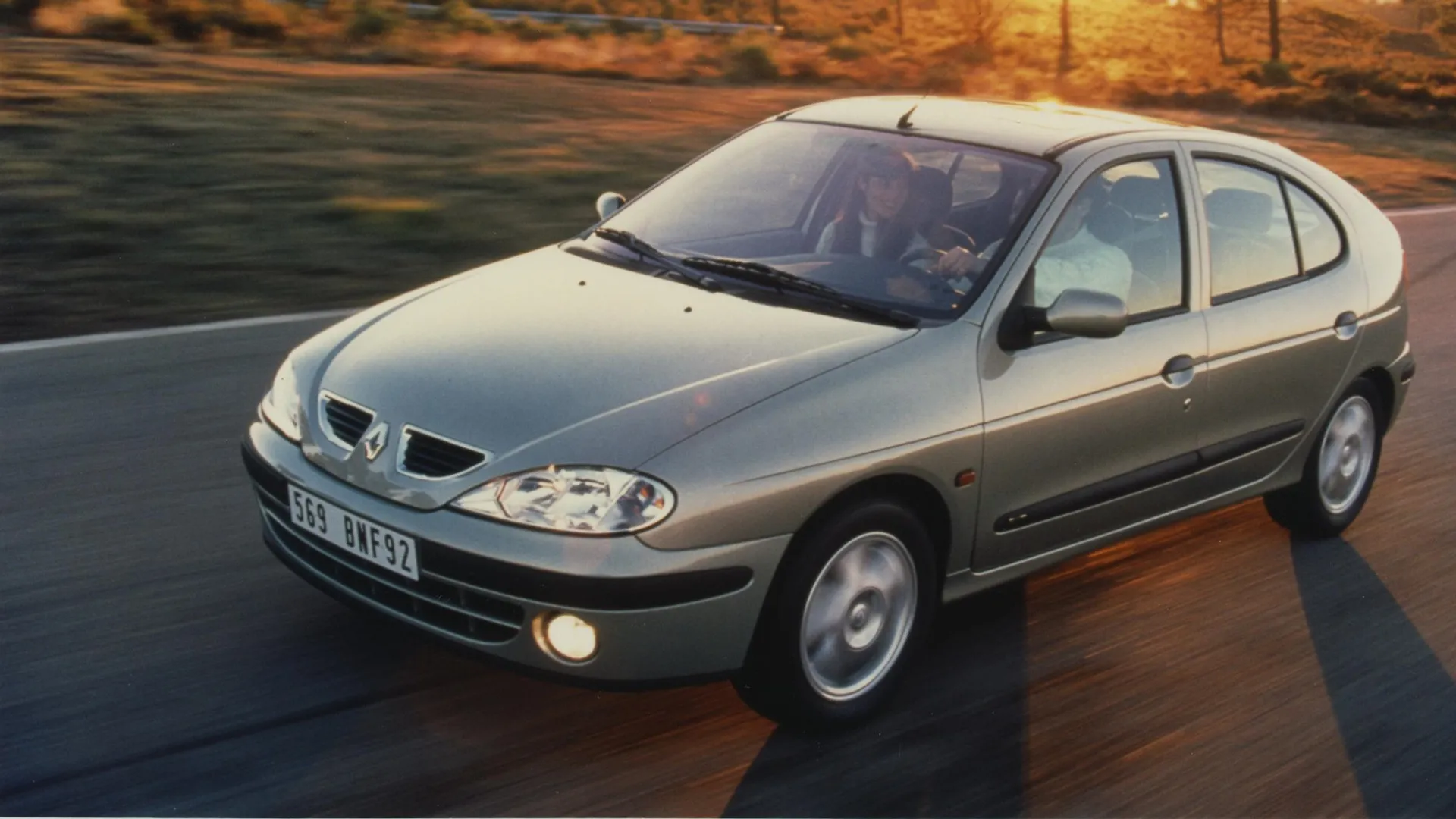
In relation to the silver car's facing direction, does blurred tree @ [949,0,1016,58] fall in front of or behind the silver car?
behind

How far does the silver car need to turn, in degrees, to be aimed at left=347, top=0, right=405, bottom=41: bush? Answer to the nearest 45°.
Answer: approximately 135° to its right

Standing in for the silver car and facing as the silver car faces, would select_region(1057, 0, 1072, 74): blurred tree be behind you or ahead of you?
behind

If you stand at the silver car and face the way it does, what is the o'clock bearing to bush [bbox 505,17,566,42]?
The bush is roughly at 4 o'clock from the silver car.

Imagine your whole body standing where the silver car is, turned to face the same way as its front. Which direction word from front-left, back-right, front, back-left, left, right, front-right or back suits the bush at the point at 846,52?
back-right

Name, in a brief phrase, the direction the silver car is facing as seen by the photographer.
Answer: facing the viewer and to the left of the viewer

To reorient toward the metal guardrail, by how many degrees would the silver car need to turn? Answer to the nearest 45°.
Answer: approximately 135° to its right

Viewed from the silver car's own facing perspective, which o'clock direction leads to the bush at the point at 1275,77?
The bush is roughly at 5 o'clock from the silver car.

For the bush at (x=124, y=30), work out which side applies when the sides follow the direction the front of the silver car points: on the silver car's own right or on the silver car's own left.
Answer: on the silver car's own right
